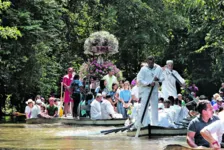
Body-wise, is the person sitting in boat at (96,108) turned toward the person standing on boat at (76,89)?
no

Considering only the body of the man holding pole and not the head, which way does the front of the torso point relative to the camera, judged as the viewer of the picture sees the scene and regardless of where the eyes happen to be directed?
toward the camera

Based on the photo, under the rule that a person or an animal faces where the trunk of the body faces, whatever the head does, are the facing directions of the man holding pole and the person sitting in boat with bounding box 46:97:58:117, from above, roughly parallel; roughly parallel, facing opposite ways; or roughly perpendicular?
roughly parallel

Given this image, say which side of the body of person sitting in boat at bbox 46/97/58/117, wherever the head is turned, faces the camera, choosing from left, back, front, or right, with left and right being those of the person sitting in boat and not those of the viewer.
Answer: front

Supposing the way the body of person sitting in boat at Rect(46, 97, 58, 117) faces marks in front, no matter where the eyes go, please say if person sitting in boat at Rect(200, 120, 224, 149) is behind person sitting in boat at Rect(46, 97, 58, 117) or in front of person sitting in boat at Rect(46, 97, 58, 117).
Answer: in front

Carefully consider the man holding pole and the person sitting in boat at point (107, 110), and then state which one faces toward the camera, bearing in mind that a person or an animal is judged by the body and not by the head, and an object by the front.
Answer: the man holding pole

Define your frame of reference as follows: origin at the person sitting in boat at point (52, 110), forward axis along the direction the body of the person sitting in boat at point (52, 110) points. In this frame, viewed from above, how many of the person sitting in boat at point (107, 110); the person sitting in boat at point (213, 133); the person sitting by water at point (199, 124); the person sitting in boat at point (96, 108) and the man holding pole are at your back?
0

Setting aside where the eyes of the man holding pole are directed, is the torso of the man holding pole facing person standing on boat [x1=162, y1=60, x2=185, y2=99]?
no

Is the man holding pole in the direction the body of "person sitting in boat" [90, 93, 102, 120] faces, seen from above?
no

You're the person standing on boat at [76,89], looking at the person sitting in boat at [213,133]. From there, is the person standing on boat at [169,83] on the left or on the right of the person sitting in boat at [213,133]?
left

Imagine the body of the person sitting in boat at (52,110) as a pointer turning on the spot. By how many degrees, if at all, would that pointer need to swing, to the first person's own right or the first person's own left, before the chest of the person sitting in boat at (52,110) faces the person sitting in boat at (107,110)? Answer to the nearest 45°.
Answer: approximately 45° to the first person's own left
